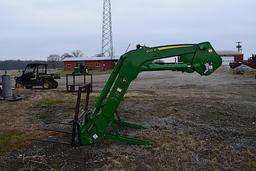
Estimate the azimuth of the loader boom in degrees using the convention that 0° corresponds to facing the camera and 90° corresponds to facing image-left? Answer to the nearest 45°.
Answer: approximately 90°
